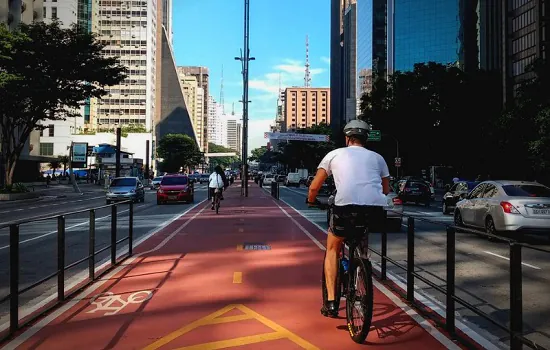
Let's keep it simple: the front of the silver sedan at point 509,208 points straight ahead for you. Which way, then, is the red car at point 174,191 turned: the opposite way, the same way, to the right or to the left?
the opposite way

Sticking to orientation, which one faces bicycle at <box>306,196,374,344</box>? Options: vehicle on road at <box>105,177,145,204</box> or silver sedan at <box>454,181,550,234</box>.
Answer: the vehicle on road

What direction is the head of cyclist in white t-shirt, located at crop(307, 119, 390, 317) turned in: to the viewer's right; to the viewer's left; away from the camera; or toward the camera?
away from the camera

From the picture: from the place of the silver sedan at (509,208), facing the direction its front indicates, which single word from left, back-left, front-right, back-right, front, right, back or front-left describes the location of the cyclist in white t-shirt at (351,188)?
back-left

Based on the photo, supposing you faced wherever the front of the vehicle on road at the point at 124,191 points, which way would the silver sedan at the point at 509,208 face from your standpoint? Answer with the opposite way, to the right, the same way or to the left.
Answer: the opposite way

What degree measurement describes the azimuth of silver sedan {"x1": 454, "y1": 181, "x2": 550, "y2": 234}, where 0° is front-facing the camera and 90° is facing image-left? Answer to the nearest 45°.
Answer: approximately 135°

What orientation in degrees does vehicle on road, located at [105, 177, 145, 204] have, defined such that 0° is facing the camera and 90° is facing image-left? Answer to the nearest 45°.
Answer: approximately 0°

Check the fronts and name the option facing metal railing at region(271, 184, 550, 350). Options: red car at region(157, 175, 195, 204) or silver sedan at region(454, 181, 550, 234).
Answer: the red car

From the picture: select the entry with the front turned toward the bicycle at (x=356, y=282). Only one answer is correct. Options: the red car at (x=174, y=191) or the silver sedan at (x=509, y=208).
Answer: the red car
